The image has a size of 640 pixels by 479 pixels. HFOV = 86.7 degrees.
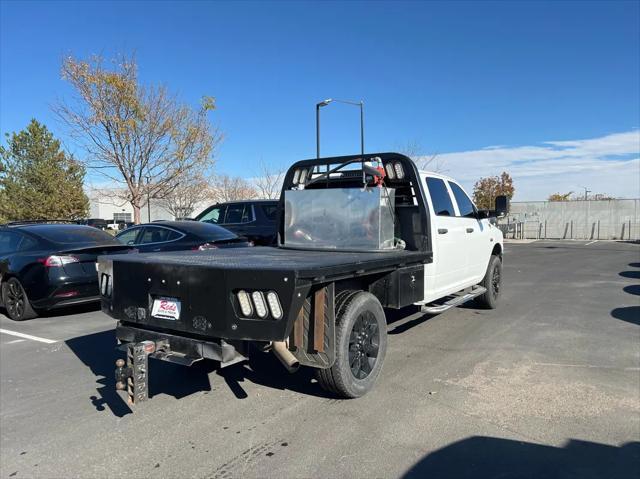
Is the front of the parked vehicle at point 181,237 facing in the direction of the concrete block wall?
no

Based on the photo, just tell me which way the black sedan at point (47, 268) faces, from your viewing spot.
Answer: facing away from the viewer and to the left of the viewer

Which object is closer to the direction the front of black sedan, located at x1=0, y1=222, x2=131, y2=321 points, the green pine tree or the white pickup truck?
the green pine tree

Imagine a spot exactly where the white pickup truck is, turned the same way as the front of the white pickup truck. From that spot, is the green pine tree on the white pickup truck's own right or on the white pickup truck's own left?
on the white pickup truck's own left

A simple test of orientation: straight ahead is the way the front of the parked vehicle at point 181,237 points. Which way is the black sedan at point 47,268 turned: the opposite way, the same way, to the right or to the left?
the same way

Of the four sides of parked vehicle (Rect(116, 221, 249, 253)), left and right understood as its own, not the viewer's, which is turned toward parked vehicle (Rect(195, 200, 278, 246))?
right

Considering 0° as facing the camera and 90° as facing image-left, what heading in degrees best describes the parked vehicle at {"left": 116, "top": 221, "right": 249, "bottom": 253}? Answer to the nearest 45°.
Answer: approximately 135°

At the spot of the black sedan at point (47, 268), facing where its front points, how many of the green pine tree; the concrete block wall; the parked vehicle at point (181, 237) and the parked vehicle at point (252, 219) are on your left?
0

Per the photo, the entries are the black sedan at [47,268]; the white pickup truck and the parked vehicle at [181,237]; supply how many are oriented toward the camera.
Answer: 0

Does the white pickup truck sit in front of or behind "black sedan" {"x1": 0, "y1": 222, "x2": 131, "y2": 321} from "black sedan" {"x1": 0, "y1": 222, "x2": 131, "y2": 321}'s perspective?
behind

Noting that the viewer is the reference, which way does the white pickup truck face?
facing away from the viewer and to the right of the viewer

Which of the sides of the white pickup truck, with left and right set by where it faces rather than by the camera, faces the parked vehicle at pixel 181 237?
left

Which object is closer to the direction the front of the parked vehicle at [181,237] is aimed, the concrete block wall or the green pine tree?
the green pine tree

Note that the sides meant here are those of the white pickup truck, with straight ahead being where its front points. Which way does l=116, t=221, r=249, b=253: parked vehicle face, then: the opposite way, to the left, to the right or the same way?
to the left

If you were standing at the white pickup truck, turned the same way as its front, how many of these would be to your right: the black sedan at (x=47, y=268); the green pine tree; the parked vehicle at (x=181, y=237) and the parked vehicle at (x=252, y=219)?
0
